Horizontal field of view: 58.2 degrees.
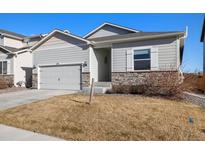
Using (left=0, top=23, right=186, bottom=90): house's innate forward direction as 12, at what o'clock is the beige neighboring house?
The beige neighboring house is roughly at 4 o'clock from the house.

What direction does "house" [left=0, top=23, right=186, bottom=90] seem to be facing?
toward the camera
